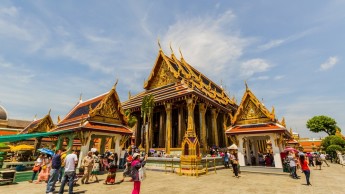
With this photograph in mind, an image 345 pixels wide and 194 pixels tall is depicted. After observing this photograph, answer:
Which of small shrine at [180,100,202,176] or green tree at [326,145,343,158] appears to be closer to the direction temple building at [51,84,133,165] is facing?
the small shrine

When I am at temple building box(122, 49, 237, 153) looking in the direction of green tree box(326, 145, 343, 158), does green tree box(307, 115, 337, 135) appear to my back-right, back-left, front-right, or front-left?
front-left

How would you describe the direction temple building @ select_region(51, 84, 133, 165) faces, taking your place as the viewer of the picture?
facing the viewer and to the right of the viewer

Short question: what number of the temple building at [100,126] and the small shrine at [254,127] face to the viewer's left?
0

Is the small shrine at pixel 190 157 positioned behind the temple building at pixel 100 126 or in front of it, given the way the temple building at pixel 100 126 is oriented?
in front

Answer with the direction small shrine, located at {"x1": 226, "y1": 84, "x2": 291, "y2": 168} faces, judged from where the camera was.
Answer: facing the viewer

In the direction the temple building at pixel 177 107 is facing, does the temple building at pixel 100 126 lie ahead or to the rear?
ahead

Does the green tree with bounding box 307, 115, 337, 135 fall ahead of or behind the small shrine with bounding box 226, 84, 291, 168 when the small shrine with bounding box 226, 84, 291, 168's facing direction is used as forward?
behind

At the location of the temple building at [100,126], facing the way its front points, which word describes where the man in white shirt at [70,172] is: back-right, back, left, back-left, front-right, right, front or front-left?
front-right

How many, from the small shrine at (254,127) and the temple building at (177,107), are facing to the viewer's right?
0

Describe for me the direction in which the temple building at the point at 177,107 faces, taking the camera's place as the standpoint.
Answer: facing the viewer and to the left of the viewer

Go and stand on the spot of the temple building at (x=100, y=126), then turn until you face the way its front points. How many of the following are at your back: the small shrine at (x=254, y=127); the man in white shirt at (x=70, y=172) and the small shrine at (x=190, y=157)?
0

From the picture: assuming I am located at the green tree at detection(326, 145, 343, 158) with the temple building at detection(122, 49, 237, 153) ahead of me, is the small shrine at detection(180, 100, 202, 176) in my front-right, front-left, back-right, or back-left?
front-left

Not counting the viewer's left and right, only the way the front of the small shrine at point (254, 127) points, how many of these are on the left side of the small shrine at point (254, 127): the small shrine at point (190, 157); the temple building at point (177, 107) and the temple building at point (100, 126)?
0

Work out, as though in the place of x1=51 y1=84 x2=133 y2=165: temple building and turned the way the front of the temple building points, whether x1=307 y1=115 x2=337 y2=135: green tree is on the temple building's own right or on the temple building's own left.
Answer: on the temple building's own left
